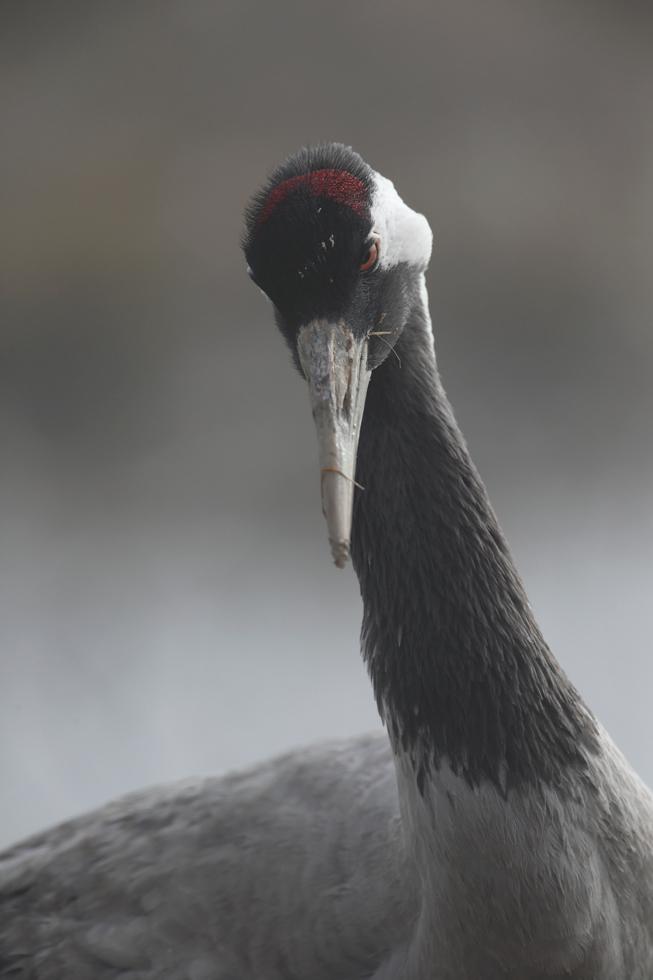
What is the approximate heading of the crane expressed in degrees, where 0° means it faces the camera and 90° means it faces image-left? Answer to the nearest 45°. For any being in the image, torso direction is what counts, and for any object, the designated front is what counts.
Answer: approximately 315°
